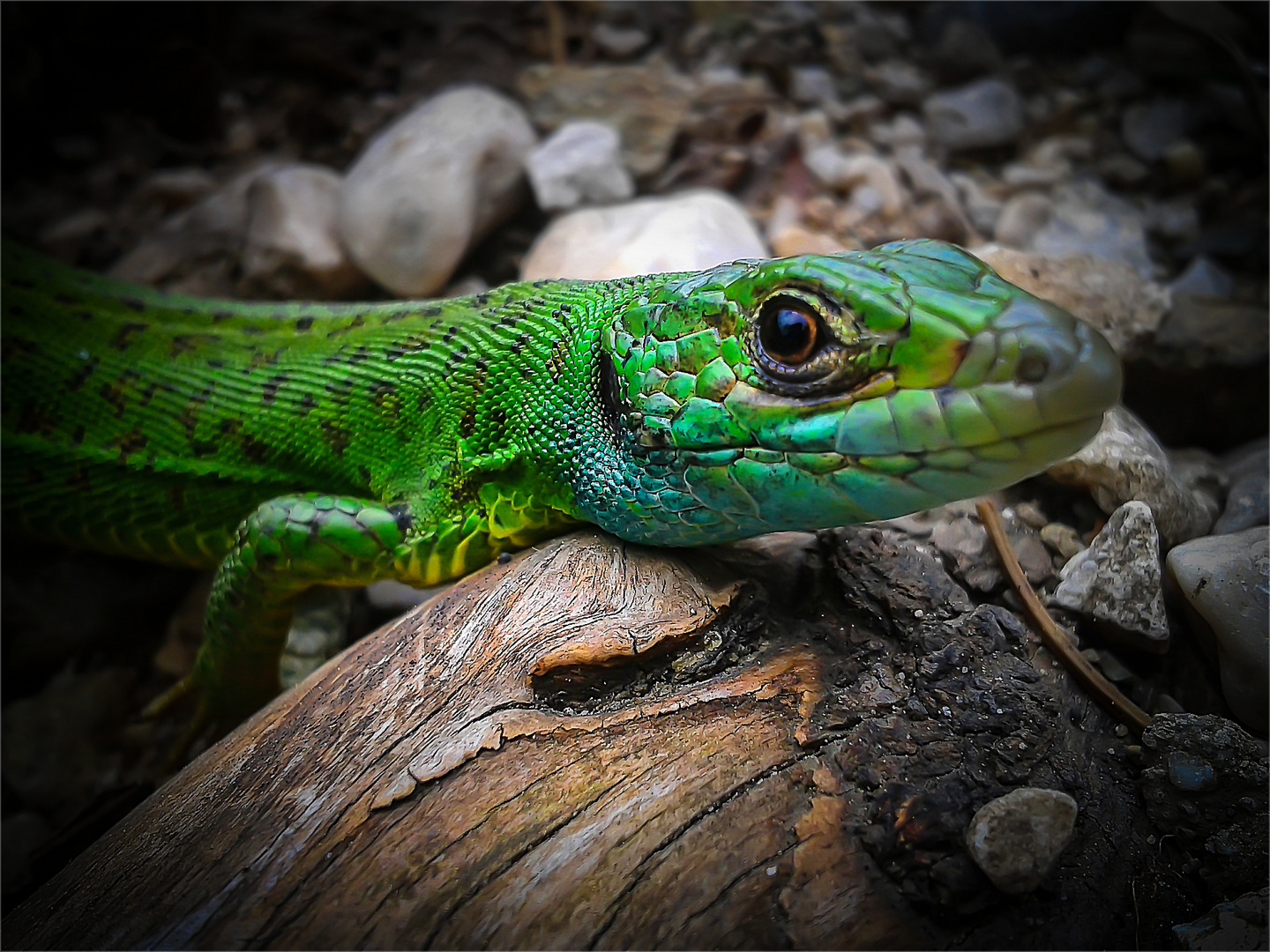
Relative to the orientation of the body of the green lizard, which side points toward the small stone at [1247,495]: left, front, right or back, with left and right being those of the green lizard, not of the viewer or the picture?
front

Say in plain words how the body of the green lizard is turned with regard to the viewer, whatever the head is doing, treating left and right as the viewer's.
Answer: facing to the right of the viewer

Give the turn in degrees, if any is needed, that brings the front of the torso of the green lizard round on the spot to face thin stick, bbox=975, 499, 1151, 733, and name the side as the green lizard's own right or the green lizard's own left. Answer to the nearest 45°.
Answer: approximately 45° to the green lizard's own right

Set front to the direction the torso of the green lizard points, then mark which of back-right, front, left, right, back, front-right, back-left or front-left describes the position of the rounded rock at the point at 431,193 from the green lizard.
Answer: left

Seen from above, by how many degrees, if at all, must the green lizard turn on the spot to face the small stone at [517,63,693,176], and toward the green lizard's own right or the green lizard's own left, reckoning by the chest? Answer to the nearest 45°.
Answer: approximately 90° to the green lizard's own left

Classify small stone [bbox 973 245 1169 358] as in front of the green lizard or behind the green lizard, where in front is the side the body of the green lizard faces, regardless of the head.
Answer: in front

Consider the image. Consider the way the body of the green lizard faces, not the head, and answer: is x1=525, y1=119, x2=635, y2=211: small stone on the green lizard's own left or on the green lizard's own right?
on the green lizard's own left

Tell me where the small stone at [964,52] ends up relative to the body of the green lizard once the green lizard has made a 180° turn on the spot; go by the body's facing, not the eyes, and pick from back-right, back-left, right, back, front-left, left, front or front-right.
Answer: back-right

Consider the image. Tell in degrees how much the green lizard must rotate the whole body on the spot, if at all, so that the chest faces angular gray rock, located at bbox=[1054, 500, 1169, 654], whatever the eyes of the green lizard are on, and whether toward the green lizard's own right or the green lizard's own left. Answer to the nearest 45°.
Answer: approximately 45° to the green lizard's own right

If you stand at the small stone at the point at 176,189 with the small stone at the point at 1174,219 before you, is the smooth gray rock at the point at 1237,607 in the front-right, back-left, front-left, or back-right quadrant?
front-right

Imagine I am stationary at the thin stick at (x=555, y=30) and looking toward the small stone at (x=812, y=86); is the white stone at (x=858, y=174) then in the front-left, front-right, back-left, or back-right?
front-right

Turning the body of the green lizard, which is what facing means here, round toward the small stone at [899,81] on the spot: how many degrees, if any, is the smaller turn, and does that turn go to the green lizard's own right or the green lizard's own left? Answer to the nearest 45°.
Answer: approximately 45° to the green lizard's own left

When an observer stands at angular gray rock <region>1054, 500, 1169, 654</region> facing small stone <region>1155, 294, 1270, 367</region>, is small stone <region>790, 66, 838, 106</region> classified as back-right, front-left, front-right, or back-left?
front-left
